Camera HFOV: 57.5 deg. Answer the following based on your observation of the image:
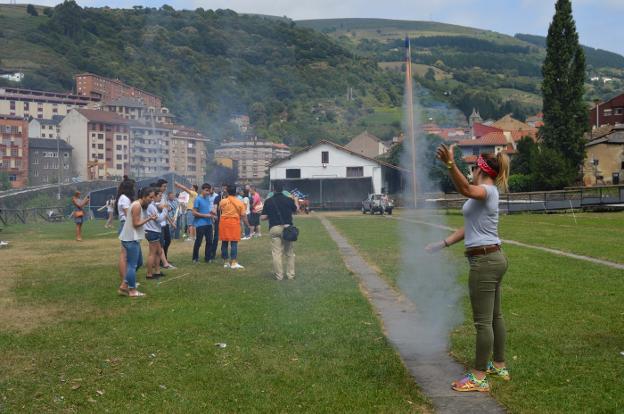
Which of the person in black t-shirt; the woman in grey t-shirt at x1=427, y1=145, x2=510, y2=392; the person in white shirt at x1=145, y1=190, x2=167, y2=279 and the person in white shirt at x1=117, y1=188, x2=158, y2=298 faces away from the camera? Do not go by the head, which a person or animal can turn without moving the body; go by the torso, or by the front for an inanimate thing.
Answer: the person in black t-shirt

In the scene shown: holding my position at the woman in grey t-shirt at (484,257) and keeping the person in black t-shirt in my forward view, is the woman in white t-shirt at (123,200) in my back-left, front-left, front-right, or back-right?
front-left

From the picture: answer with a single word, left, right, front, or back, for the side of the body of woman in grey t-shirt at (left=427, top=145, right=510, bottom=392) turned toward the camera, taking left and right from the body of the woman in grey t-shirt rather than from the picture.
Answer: left

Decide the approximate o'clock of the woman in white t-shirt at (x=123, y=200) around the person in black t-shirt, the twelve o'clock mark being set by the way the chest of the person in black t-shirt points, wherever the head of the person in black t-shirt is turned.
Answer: The woman in white t-shirt is roughly at 9 o'clock from the person in black t-shirt.

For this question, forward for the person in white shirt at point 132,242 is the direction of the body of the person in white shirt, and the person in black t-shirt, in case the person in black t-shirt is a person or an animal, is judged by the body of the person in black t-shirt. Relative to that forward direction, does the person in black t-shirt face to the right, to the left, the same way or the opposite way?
to the left

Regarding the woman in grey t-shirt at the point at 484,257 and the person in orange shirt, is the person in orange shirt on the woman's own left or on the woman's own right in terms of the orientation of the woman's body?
on the woman's own right

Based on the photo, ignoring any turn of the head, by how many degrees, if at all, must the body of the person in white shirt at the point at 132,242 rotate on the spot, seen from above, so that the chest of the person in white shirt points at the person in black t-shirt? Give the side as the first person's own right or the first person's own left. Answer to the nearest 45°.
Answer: approximately 45° to the first person's own left

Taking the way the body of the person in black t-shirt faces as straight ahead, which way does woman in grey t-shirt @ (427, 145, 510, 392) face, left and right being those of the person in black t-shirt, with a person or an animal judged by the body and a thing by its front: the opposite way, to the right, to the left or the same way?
to the left

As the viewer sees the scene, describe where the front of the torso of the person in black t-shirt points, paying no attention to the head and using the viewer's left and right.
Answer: facing away from the viewer

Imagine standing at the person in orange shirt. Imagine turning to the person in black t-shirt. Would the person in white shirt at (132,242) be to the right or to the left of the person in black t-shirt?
right

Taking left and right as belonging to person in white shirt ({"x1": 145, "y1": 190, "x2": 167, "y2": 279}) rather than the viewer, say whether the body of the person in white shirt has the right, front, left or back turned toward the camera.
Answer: right

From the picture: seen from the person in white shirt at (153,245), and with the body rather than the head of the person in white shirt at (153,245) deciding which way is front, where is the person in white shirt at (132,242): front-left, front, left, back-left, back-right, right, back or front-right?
right

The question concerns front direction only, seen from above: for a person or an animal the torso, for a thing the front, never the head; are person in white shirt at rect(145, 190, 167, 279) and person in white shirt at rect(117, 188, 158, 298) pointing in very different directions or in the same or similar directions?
same or similar directions

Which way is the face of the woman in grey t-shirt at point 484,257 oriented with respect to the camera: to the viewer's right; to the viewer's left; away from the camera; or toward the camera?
to the viewer's left

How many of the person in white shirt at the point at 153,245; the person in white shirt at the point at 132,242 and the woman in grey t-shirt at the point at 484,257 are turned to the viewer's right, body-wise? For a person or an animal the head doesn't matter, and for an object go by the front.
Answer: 2

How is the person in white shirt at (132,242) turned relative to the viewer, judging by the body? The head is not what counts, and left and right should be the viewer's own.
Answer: facing to the right of the viewer
